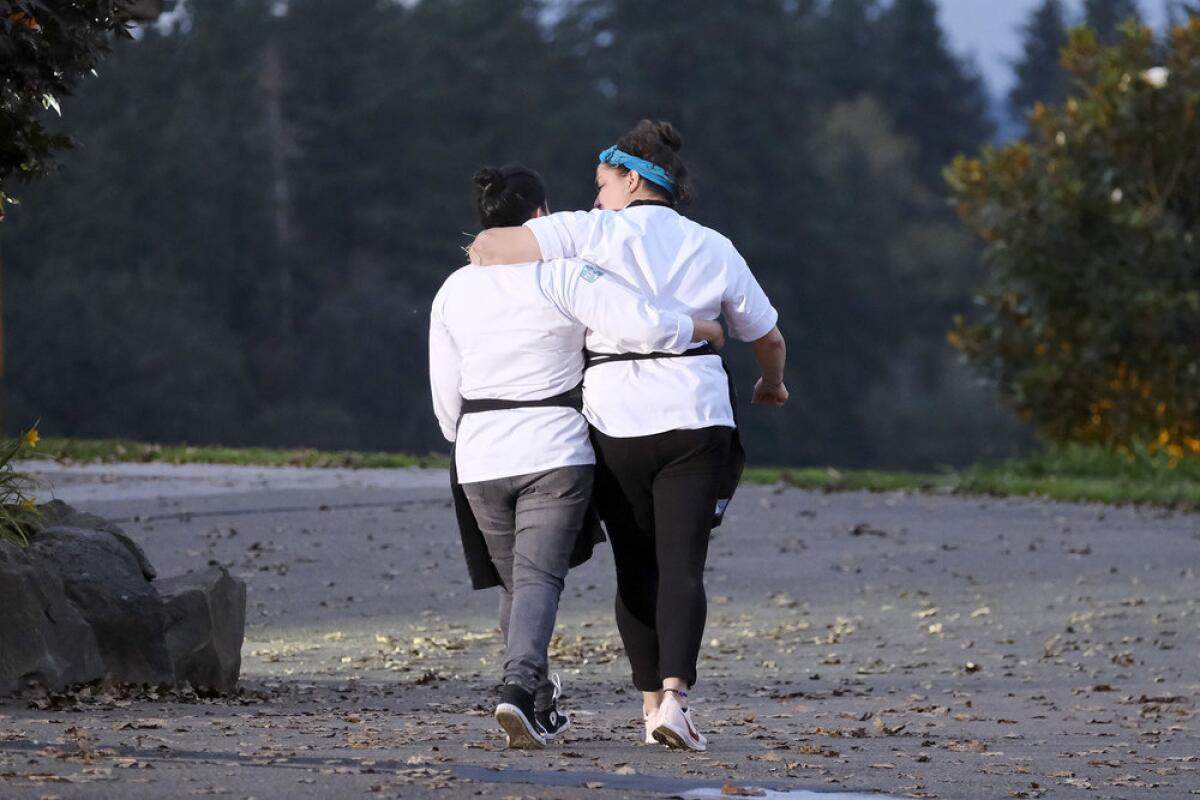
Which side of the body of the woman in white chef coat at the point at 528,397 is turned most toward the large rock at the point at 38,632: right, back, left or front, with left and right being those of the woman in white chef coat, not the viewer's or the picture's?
left

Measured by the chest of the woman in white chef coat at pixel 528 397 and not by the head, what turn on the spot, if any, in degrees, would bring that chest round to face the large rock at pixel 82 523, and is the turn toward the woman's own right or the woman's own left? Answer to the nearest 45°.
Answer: approximately 45° to the woman's own left

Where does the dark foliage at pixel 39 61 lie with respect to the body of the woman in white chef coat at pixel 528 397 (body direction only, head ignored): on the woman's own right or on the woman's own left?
on the woman's own left

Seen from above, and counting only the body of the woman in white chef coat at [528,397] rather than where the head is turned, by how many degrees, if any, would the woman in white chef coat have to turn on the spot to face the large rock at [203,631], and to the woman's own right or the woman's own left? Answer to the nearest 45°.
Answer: approximately 45° to the woman's own left

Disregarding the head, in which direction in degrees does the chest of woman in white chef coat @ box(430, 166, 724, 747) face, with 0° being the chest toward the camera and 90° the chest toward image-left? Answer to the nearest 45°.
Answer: approximately 180°

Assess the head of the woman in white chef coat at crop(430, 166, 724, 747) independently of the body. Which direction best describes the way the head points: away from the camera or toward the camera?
away from the camera

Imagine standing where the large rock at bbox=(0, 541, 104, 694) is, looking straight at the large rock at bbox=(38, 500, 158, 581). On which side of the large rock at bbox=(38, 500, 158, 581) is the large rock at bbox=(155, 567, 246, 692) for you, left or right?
right
